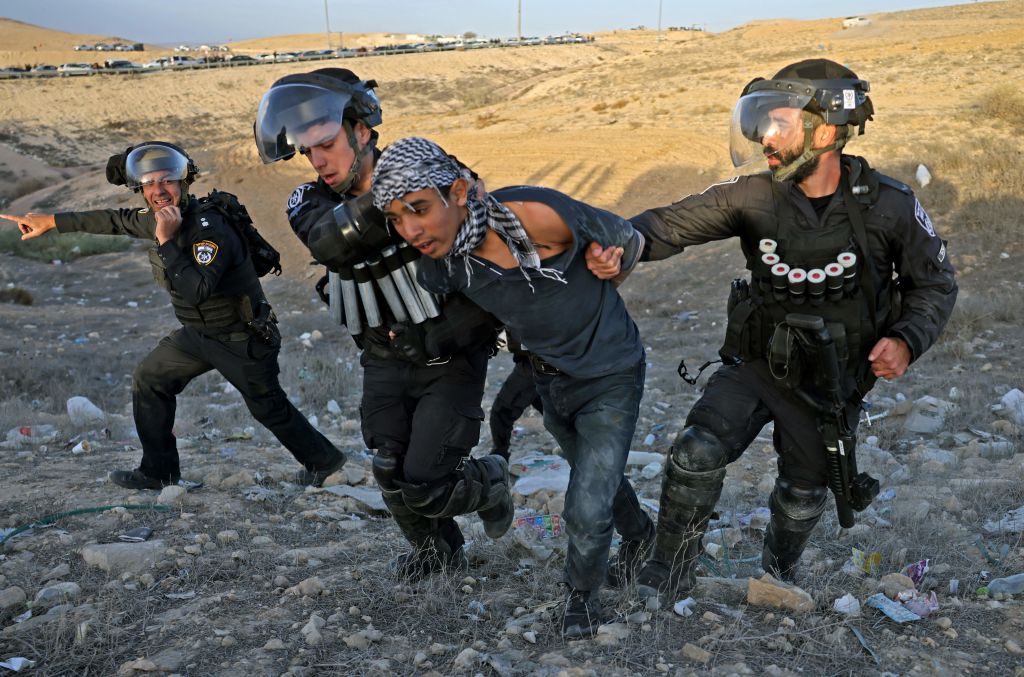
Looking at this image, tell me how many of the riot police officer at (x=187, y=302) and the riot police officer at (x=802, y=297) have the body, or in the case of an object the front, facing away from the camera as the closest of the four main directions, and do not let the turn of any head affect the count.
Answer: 0

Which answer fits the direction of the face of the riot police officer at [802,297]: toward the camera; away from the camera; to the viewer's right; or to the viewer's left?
to the viewer's left

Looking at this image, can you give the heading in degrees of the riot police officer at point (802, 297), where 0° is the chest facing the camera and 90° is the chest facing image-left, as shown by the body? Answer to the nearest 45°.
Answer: approximately 45°

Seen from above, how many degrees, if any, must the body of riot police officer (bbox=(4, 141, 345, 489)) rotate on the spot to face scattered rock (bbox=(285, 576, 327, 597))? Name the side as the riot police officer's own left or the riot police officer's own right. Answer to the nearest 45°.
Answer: approximately 45° to the riot police officer's own left

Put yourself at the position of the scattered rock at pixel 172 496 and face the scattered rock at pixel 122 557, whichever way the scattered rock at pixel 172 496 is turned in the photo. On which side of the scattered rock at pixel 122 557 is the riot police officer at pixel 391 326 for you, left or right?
left

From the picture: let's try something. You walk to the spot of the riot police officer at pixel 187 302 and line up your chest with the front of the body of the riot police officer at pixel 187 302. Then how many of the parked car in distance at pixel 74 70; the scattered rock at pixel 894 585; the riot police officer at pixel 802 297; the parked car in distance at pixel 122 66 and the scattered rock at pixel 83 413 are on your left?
2

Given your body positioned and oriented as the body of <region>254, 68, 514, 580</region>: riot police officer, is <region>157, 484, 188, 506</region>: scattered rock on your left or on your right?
on your right

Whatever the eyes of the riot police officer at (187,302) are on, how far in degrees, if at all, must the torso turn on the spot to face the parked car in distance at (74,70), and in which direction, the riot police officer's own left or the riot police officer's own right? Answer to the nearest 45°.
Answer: approximately 135° to the riot police officer's own right

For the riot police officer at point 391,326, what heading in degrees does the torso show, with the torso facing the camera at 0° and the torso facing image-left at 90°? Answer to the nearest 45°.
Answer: approximately 45°

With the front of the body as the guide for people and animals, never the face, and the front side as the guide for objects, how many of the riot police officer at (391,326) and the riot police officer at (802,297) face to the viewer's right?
0

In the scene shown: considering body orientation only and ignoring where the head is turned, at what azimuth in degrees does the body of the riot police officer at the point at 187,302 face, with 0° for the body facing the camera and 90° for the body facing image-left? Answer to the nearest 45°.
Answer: approximately 45°
